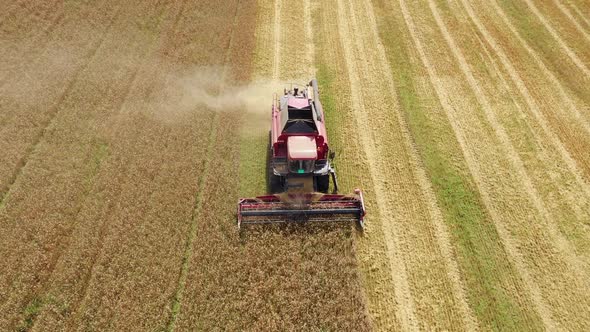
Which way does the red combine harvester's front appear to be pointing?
toward the camera
